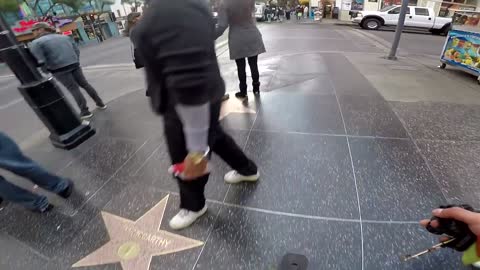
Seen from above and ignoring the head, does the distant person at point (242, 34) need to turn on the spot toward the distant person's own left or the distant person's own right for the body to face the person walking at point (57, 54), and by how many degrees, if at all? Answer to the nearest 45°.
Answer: approximately 90° to the distant person's own left

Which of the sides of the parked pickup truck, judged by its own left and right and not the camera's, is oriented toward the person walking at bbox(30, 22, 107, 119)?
left

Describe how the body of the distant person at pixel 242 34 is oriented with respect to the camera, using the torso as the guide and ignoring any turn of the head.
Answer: away from the camera

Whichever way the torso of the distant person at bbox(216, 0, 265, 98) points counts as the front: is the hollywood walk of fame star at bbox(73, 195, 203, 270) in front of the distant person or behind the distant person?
behind

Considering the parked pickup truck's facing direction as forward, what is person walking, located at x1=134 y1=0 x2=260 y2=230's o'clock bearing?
The person walking is roughly at 9 o'clock from the parked pickup truck.

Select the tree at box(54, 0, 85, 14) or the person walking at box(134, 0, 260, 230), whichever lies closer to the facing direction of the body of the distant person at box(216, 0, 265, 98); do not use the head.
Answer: the tree

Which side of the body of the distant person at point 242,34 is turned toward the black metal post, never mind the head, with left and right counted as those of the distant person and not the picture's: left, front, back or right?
left

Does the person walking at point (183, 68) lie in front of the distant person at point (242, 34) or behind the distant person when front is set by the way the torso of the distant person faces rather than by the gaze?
behind

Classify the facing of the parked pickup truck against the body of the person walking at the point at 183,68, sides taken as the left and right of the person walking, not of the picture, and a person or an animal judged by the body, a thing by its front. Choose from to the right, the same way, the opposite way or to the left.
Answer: to the right

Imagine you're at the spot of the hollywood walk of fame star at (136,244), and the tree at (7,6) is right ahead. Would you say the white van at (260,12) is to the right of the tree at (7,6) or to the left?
right
